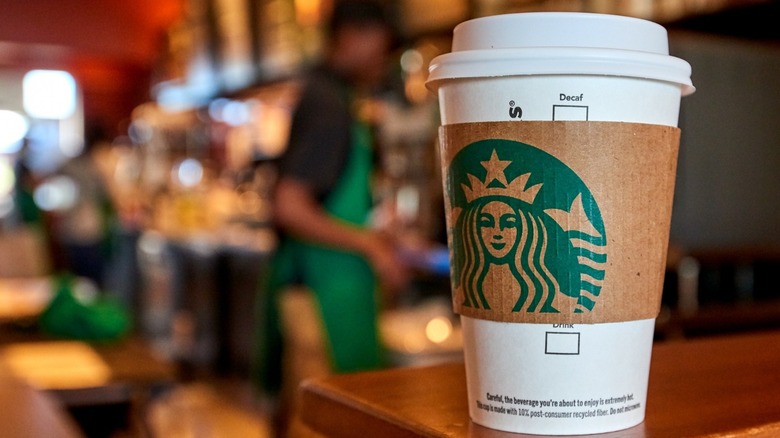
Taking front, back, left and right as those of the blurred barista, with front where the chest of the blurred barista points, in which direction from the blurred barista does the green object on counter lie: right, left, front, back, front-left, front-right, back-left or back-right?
back

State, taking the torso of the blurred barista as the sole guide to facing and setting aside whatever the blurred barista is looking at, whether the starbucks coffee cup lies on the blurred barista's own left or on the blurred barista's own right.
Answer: on the blurred barista's own right

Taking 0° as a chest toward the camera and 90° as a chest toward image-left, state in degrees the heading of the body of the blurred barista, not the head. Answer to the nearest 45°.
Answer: approximately 270°

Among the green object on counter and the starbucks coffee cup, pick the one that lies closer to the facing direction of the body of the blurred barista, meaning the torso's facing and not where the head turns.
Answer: the starbucks coffee cup
